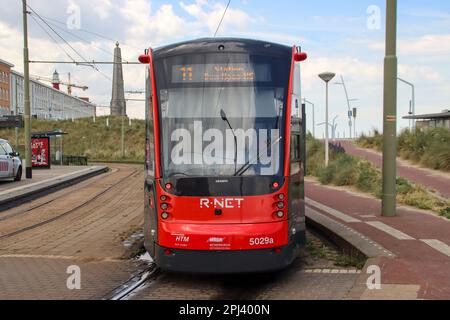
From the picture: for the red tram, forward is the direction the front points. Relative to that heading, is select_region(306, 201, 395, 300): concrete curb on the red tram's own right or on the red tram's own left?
on the red tram's own left

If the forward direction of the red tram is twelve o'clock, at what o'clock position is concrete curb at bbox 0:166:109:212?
The concrete curb is roughly at 5 o'clock from the red tram.

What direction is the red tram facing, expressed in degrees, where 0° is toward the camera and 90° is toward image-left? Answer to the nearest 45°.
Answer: approximately 0°

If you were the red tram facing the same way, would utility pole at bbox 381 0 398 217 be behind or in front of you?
behind

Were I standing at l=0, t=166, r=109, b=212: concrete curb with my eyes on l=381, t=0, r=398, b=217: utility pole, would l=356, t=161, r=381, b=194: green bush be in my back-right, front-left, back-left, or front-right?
front-left

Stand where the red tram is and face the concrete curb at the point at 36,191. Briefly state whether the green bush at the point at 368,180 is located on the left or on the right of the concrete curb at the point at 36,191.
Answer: right

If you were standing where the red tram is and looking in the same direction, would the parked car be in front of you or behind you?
behind

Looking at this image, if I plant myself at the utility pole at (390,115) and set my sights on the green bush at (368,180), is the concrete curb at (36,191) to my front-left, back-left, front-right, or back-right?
front-left
